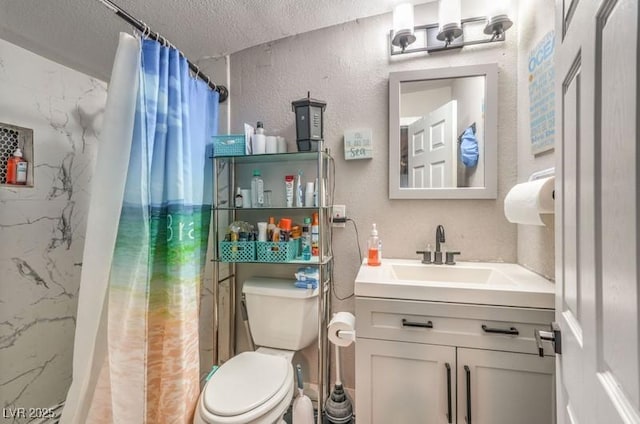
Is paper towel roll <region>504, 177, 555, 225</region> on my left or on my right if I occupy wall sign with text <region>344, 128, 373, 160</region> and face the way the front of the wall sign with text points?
on my left

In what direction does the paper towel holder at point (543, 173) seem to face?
to the viewer's left

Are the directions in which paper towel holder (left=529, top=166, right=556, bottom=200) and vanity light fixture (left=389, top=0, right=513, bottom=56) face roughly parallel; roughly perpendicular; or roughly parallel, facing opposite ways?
roughly perpendicular

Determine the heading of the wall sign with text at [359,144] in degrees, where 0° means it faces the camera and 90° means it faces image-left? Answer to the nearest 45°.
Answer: approximately 0°

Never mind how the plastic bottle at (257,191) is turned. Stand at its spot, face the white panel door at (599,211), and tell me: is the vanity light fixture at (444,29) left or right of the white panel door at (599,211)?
left

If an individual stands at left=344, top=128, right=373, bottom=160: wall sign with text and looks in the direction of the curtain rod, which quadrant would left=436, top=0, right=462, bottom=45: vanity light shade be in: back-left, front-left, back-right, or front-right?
back-left

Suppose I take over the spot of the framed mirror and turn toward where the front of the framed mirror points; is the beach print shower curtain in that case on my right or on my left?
on my right
